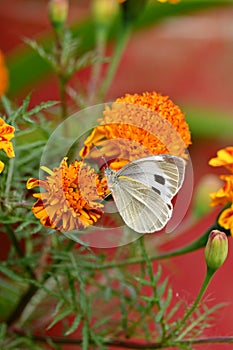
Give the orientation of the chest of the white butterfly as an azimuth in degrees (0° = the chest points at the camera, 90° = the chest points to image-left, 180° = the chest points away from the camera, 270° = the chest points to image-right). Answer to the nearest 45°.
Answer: approximately 90°
